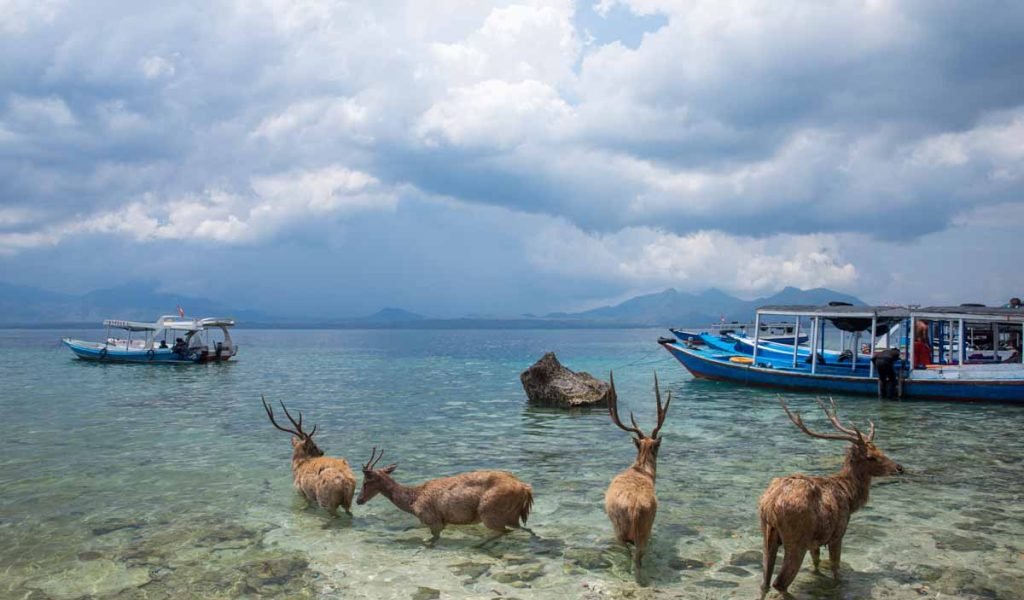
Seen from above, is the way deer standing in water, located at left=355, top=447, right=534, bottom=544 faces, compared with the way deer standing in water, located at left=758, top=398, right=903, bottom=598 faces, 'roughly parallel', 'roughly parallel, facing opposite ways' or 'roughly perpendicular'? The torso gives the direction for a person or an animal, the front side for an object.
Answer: roughly parallel, facing opposite ways

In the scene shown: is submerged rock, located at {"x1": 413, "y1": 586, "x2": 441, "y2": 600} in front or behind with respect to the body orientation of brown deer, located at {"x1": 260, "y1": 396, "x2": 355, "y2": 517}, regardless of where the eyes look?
behind

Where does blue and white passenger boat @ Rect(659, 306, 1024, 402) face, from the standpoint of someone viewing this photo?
facing to the left of the viewer

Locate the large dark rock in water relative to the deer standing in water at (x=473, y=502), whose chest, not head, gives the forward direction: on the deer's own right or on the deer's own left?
on the deer's own right

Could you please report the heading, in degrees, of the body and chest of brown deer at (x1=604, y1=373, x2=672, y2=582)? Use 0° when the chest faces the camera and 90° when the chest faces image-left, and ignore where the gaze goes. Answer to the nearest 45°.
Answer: approximately 180°

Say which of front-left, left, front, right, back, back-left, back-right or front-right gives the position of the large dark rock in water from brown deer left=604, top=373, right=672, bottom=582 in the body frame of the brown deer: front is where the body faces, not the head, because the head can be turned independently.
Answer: front

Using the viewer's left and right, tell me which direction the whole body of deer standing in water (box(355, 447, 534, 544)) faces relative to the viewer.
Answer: facing to the left of the viewer

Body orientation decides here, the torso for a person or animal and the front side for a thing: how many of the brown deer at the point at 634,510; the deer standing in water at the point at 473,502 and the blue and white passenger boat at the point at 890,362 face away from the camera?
1

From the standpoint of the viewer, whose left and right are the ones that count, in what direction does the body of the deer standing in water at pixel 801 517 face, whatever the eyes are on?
facing away from the viewer and to the right of the viewer

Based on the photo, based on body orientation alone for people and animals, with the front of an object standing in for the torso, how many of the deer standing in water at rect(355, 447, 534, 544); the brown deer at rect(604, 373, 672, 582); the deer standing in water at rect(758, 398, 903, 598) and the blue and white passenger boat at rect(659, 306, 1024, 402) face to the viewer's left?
2

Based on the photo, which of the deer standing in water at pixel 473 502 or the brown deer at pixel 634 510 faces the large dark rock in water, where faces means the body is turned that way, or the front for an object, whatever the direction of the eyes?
the brown deer

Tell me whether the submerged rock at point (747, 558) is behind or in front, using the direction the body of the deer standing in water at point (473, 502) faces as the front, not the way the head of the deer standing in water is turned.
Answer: behind

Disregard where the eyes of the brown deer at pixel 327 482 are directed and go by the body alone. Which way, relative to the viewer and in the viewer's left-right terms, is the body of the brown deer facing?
facing away from the viewer and to the left of the viewer

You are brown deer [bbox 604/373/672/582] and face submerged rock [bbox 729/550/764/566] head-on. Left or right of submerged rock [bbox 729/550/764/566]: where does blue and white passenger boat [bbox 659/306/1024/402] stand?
left

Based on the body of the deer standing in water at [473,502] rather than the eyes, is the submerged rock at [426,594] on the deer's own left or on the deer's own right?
on the deer's own left

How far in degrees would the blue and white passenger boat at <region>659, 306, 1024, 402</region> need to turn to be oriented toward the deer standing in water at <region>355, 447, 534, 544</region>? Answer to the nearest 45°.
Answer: approximately 90° to its left

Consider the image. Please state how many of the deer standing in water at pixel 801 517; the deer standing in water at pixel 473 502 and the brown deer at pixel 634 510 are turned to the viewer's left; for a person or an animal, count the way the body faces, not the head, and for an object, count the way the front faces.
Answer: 1

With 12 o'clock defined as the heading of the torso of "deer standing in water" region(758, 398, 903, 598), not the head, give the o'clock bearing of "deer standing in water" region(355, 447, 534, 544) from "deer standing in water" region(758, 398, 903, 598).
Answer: "deer standing in water" region(355, 447, 534, 544) is roughly at 8 o'clock from "deer standing in water" region(758, 398, 903, 598).

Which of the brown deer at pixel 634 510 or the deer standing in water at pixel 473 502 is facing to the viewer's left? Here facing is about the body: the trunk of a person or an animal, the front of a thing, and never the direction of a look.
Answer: the deer standing in water

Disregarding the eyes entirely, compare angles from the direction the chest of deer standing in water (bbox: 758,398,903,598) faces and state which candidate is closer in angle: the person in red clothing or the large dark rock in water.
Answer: the person in red clothing
